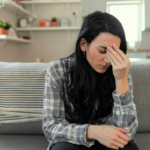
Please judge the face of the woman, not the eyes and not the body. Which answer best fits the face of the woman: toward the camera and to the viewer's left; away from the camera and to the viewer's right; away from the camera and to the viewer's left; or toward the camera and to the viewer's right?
toward the camera and to the viewer's right

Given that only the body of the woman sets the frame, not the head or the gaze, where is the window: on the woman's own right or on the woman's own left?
on the woman's own left

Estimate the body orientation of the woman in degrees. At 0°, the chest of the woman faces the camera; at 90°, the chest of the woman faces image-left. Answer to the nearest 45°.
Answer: approximately 315°

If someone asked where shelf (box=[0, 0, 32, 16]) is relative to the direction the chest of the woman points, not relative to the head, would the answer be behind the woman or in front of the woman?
behind

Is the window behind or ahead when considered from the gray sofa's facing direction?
behind

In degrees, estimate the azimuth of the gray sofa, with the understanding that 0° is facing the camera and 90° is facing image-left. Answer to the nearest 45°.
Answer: approximately 0°
